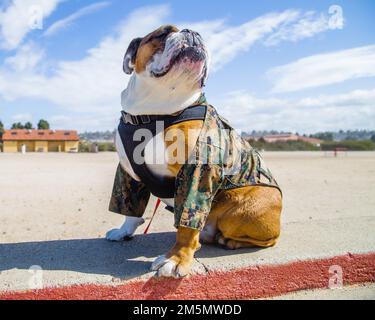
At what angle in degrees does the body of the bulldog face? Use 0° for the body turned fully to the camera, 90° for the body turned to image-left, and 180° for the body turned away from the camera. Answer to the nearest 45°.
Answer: approximately 45°
